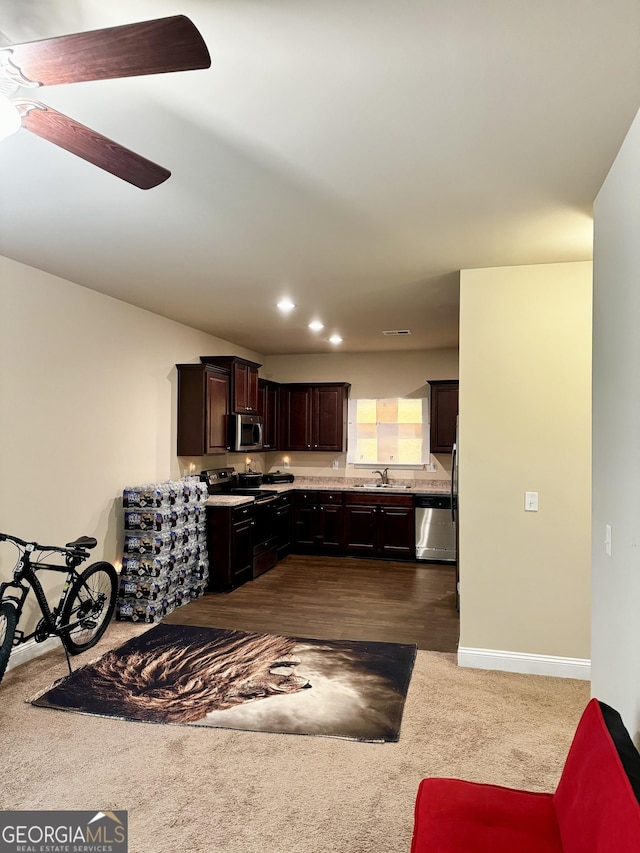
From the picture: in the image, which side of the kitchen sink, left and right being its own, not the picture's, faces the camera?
front

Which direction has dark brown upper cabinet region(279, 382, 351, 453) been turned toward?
toward the camera

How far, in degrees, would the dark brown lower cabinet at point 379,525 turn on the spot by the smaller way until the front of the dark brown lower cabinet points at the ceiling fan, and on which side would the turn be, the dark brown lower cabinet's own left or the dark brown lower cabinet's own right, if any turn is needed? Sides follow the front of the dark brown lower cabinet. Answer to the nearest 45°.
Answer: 0° — it already faces it

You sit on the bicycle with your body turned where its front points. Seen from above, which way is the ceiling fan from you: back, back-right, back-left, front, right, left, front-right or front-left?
front-left

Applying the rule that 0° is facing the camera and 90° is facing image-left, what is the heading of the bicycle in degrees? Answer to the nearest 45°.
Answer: approximately 45°

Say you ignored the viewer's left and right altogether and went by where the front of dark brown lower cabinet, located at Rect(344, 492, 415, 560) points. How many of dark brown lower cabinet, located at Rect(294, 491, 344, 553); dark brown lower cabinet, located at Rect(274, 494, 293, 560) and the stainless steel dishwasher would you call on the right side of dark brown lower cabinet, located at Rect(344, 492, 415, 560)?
2

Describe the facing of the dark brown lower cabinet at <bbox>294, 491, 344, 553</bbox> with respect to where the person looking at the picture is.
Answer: facing the viewer

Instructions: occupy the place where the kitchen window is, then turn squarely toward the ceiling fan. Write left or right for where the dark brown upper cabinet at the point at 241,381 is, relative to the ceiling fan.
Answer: right

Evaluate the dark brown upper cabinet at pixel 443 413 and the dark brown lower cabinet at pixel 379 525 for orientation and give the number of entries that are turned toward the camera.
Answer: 2

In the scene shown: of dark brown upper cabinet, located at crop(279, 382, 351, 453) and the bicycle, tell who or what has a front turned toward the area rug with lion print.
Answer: the dark brown upper cabinet

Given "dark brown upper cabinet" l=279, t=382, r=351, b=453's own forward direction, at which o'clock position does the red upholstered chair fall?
The red upholstered chair is roughly at 12 o'clock from the dark brown upper cabinet.

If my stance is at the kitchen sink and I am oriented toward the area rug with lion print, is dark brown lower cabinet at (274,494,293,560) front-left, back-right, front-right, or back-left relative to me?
front-right

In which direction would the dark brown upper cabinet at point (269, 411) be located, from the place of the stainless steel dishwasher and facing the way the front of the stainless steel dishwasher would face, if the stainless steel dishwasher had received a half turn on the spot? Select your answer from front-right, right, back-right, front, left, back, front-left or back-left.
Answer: left

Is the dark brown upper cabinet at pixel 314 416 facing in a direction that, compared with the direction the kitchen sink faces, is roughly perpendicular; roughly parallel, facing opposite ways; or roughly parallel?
roughly parallel

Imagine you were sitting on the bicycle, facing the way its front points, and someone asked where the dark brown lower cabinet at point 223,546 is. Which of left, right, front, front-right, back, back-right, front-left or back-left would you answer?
back
